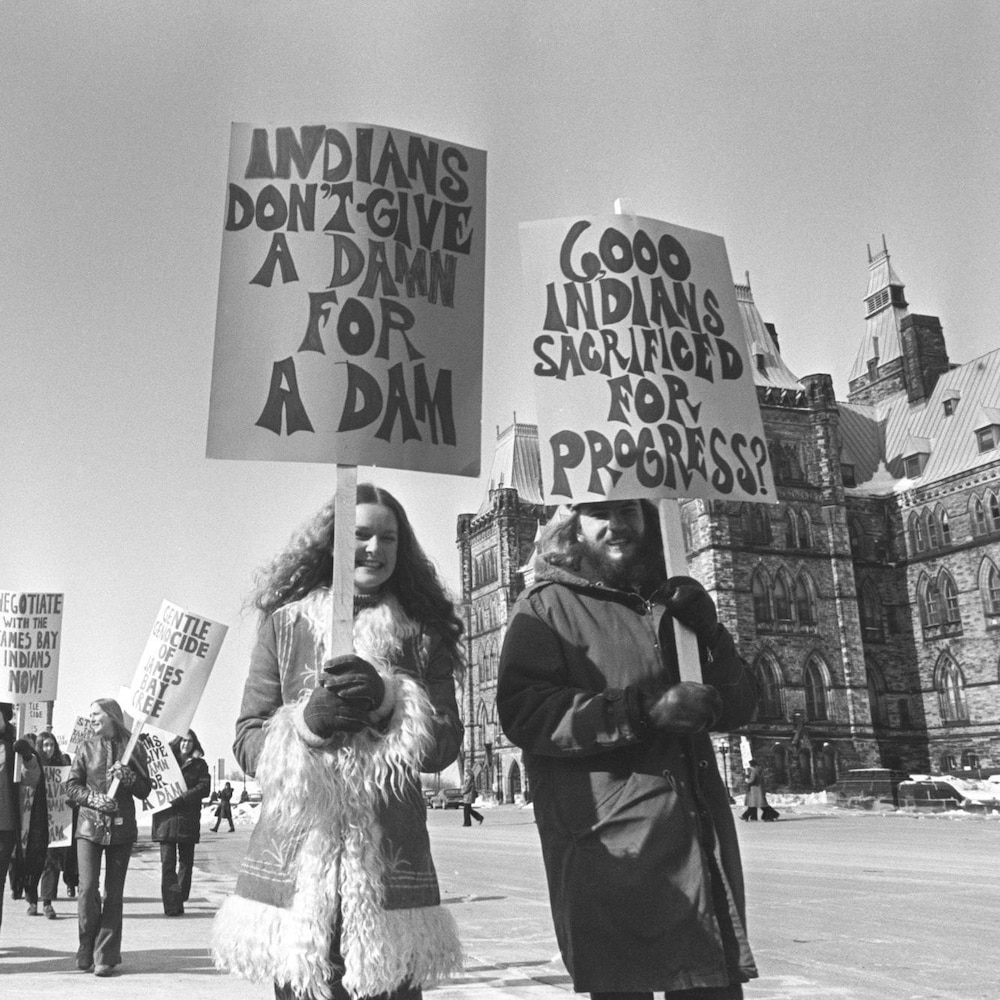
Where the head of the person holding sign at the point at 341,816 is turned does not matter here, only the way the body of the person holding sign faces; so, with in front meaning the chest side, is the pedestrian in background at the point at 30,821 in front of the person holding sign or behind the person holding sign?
behind

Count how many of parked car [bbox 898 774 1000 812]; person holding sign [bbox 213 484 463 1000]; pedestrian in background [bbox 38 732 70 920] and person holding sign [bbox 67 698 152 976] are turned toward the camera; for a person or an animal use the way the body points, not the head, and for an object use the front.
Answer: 3

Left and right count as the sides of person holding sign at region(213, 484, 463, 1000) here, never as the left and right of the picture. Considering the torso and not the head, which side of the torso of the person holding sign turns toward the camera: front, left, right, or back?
front

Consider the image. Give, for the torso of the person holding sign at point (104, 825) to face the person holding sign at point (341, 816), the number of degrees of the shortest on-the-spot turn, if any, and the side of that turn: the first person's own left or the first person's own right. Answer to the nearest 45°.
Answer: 0° — they already face them

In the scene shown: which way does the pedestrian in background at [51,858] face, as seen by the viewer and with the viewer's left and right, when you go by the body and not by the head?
facing the viewer

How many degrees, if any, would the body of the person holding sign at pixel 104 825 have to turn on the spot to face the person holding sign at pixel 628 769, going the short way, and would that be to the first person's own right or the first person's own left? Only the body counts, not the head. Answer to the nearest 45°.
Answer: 0° — they already face them

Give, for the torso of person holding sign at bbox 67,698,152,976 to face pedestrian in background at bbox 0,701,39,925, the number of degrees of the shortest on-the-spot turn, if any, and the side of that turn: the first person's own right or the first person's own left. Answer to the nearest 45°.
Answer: approximately 135° to the first person's own right

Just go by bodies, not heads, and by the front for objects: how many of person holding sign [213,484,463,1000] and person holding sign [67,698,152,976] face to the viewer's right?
0

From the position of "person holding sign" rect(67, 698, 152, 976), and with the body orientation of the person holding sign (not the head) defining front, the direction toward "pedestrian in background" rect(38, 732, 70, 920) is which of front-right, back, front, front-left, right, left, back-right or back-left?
back

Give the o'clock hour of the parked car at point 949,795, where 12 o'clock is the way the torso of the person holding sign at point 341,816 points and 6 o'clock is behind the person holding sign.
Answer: The parked car is roughly at 7 o'clock from the person holding sign.

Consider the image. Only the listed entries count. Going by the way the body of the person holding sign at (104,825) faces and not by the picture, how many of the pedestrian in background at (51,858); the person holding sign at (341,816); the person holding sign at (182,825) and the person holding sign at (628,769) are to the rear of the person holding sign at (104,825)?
2
